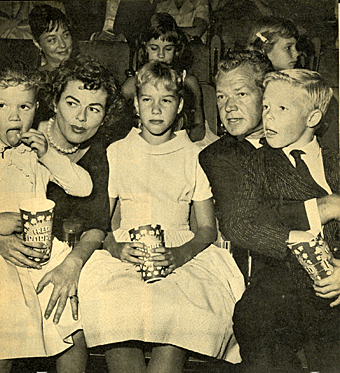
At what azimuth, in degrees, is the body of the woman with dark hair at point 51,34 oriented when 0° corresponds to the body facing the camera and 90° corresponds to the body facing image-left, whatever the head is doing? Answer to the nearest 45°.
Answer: approximately 315°

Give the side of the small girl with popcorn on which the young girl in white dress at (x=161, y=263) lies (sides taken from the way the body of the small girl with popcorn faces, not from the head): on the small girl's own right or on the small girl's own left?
on the small girl's own left

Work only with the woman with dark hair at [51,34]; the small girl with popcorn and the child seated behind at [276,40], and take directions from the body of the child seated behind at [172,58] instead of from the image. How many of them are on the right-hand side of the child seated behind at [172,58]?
2

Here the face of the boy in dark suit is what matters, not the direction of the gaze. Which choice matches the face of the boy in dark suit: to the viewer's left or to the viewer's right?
to the viewer's left

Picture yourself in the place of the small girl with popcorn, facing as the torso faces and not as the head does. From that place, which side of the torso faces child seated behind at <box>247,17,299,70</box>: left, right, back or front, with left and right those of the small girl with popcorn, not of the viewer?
left

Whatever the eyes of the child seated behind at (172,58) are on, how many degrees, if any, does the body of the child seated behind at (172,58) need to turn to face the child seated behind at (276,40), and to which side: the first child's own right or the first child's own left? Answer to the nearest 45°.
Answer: approximately 90° to the first child's own left

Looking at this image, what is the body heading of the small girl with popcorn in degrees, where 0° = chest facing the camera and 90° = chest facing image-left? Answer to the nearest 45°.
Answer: approximately 0°

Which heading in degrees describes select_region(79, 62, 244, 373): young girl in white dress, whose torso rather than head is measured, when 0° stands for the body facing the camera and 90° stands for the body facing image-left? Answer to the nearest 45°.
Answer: approximately 0°
